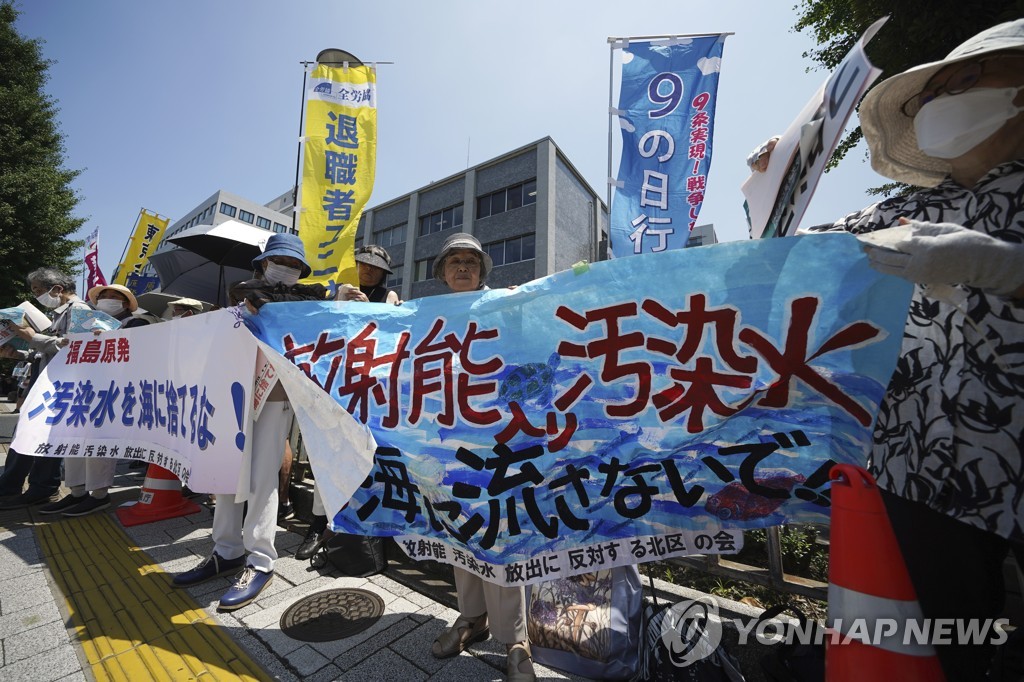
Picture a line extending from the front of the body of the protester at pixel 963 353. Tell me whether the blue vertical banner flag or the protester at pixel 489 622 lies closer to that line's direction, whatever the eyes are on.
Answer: the protester

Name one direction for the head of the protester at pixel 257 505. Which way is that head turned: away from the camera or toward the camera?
toward the camera

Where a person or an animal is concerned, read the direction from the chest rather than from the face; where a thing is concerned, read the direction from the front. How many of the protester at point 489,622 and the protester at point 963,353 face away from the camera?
0

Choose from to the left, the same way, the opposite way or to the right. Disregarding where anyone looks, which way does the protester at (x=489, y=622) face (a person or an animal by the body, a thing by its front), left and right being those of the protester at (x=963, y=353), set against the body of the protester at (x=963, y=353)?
to the left

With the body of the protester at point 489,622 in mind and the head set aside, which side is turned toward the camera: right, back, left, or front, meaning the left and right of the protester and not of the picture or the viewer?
front

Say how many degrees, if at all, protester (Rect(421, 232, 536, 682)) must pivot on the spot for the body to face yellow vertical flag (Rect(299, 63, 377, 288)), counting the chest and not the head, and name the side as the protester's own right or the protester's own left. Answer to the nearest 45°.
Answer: approximately 135° to the protester's own right

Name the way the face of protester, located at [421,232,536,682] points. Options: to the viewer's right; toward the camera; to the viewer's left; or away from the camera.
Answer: toward the camera

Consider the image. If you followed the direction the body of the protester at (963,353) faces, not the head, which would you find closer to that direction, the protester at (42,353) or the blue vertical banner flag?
the protester

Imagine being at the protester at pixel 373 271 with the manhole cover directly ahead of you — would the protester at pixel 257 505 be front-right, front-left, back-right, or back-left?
front-right

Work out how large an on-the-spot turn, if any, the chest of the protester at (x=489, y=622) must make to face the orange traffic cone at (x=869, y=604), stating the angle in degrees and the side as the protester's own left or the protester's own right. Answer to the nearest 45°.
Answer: approximately 45° to the protester's own left

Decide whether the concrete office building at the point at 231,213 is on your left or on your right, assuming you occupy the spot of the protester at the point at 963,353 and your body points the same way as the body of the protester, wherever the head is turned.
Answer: on your right

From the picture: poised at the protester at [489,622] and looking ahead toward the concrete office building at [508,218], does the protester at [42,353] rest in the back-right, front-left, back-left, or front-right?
front-left
